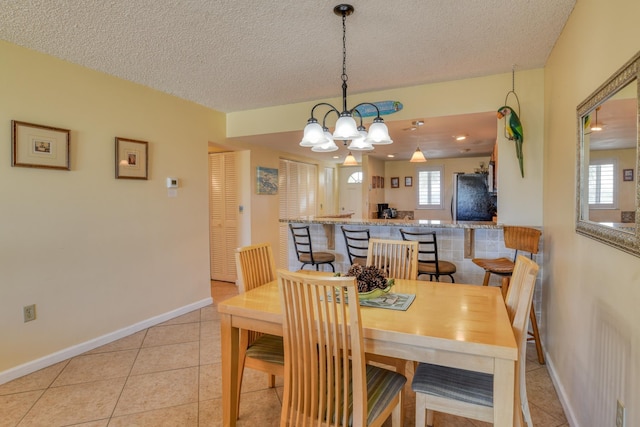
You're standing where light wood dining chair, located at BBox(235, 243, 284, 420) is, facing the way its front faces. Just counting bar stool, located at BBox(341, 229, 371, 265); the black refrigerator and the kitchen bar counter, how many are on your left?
3

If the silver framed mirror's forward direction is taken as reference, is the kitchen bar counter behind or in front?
in front

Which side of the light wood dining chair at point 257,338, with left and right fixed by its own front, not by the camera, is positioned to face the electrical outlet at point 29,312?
back

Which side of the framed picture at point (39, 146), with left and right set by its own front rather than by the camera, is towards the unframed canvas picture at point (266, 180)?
left

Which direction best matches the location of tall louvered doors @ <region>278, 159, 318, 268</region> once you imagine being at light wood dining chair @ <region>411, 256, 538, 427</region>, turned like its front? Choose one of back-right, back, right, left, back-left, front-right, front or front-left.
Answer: front-right

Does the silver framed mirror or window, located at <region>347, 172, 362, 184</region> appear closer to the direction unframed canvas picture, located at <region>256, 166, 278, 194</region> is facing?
the silver framed mirror

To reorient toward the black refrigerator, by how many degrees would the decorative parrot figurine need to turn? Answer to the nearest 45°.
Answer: approximately 90° to its right

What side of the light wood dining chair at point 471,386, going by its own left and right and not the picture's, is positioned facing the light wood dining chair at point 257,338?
front

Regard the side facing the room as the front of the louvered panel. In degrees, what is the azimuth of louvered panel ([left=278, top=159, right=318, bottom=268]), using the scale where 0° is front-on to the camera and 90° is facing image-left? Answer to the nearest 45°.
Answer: approximately 315°

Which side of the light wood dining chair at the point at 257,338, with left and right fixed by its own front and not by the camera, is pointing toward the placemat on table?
front

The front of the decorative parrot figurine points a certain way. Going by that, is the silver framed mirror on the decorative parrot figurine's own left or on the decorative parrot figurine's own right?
on the decorative parrot figurine's own left

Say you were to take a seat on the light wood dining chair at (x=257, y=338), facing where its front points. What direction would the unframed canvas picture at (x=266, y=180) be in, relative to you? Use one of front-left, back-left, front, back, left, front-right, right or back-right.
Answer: back-left

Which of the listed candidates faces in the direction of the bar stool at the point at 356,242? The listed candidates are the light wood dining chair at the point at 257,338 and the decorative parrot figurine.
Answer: the decorative parrot figurine

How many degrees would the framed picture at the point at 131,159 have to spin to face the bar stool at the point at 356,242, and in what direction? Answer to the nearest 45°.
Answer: approximately 45° to its left

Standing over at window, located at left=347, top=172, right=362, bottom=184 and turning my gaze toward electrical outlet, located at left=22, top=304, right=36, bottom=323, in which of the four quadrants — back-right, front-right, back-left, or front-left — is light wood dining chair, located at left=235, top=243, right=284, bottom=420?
front-left

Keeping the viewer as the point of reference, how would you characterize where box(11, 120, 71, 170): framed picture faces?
facing the viewer and to the right of the viewer

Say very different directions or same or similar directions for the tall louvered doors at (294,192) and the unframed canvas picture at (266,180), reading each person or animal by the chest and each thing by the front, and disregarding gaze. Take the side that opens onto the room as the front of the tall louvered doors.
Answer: same or similar directions

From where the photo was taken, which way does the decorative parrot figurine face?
to the viewer's left

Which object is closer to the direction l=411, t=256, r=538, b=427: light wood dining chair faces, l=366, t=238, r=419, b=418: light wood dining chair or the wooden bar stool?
the light wood dining chair

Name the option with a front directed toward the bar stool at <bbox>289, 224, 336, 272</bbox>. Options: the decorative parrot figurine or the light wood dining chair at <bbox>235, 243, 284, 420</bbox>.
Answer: the decorative parrot figurine

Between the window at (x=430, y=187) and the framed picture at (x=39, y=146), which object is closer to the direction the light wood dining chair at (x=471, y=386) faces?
the framed picture
